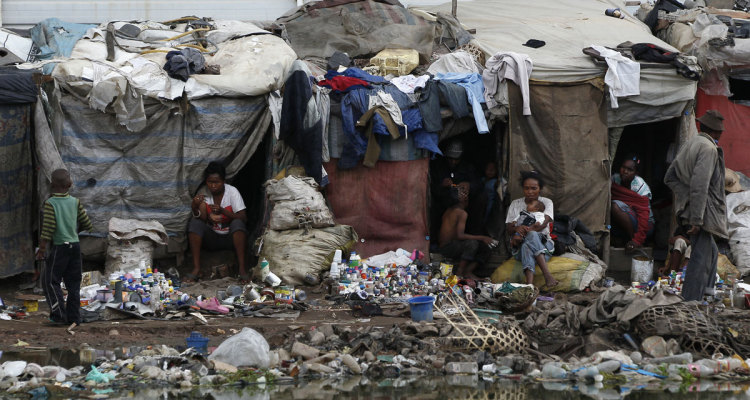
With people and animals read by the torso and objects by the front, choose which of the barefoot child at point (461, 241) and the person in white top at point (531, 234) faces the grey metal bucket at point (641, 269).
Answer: the barefoot child

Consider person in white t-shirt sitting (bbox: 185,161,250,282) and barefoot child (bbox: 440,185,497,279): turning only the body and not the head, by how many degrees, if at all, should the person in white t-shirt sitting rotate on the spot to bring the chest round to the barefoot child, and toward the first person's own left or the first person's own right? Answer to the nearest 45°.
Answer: approximately 90° to the first person's own left

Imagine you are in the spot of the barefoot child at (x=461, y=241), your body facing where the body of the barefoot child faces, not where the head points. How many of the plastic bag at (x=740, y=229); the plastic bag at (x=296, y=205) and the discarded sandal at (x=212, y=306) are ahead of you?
1

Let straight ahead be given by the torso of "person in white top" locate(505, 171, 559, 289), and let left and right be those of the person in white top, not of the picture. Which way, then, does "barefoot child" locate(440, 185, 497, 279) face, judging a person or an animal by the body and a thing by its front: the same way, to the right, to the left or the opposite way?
to the left

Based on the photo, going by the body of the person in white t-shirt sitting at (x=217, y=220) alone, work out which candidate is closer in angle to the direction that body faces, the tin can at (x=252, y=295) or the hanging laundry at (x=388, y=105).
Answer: the tin can

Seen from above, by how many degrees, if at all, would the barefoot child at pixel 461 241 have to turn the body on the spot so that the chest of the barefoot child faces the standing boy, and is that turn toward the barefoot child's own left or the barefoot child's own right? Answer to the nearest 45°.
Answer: approximately 135° to the barefoot child's own right

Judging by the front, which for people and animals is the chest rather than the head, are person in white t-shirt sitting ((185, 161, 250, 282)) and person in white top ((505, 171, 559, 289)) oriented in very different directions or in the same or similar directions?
same or similar directions

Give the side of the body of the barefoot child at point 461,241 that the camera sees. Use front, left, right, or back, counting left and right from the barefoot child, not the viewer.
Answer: right

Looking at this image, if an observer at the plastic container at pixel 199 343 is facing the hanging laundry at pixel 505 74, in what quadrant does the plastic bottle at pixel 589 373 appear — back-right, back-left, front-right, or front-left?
front-right

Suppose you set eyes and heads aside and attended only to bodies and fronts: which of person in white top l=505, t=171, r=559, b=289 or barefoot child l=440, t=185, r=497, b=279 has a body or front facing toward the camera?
the person in white top

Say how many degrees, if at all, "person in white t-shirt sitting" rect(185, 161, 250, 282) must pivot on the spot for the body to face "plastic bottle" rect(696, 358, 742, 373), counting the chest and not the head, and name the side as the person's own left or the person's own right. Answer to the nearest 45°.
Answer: approximately 45° to the person's own left

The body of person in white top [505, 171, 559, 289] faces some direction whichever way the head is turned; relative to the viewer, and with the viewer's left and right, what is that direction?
facing the viewer

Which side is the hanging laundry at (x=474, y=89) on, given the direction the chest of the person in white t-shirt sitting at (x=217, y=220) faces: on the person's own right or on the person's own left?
on the person's own left

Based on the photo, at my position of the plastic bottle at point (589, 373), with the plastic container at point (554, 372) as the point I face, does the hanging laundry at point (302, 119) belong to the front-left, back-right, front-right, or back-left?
front-right

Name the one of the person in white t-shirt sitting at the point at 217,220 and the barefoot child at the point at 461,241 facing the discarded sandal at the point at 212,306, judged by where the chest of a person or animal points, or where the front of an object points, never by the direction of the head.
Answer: the person in white t-shirt sitting

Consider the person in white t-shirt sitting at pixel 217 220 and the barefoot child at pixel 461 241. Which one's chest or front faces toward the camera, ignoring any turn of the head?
the person in white t-shirt sitting
